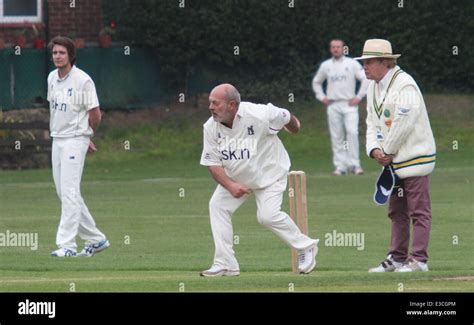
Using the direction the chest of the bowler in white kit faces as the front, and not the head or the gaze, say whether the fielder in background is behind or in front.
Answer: behind

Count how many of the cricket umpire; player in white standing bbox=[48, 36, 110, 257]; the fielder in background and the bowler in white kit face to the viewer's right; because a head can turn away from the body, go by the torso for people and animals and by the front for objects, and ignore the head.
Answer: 0

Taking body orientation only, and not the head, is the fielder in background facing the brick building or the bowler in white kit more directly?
the bowler in white kit

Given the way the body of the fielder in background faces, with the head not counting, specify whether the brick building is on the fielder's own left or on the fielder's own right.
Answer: on the fielder's own right

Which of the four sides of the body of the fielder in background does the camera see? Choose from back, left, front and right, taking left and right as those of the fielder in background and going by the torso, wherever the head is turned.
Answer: front

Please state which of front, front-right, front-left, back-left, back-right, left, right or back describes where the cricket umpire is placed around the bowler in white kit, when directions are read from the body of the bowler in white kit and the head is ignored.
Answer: back-left

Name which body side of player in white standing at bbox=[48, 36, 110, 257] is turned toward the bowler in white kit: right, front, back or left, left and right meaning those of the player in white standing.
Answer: left

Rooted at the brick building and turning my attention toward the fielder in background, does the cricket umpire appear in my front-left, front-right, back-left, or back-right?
front-right

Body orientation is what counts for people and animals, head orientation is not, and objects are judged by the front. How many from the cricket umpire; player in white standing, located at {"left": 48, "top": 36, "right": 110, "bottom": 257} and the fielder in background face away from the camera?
0

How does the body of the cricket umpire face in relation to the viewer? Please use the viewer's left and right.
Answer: facing the viewer and to the left of the viewer

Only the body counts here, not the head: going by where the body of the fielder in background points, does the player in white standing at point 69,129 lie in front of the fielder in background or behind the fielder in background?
in front
